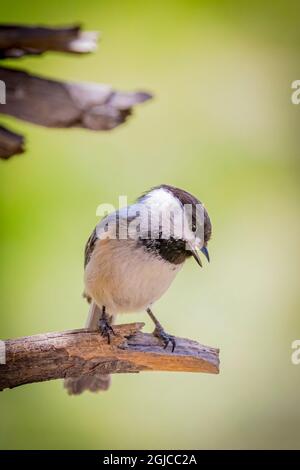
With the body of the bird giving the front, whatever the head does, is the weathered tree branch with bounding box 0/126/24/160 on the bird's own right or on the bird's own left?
on the bird's own right

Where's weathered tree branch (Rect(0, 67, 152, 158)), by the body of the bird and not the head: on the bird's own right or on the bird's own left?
on the bird's own right

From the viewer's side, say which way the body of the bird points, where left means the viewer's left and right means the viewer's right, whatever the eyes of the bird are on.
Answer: facing the viewer and to the right of the viewer
